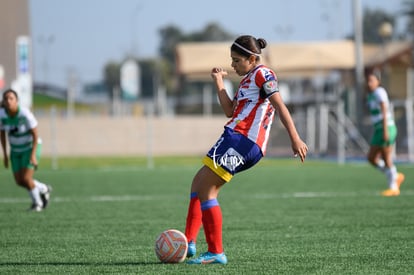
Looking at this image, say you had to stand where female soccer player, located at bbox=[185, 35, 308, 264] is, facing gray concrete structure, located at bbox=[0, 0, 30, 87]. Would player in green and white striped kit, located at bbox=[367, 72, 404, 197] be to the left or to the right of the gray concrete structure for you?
right

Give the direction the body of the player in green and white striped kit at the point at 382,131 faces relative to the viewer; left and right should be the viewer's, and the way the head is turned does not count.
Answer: facing to the left of the viewer

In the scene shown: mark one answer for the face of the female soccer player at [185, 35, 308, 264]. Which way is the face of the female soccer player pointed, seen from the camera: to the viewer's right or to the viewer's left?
to the viewer's left

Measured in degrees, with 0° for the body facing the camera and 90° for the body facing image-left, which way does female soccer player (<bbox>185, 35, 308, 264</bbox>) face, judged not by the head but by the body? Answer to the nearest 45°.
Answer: approximately 90°

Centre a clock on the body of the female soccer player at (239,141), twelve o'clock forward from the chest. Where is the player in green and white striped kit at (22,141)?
The player in green and white striped kit is roughly at 2 o'clock from the female soccer player.

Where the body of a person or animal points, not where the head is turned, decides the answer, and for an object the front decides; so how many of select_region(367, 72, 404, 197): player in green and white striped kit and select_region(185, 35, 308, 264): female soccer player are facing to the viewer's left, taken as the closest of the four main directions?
2
